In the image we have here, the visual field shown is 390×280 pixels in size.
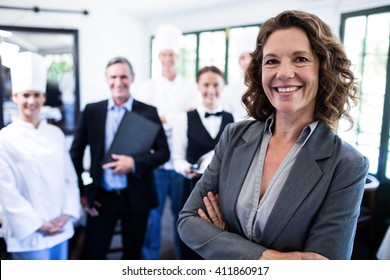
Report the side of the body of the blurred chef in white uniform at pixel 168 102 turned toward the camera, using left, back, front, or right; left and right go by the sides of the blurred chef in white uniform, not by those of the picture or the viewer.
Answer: front

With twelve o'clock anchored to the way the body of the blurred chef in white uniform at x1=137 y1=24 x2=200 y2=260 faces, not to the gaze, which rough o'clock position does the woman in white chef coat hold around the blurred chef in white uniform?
The woman in white chef coat is roughly at 1 o'clock from the blurred chef in white uniform.

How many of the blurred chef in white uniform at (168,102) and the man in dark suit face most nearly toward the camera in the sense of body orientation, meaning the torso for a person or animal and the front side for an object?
2

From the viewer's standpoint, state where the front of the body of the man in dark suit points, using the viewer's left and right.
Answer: facing the viewer
